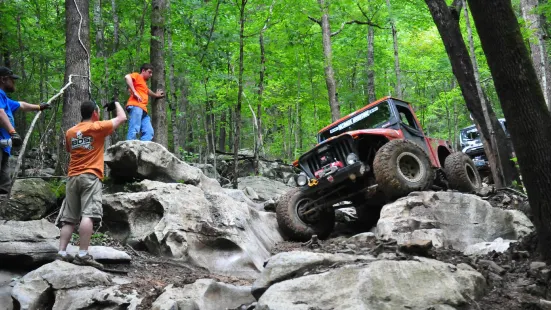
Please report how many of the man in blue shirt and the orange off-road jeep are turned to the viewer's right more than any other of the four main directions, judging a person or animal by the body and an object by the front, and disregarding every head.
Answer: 1

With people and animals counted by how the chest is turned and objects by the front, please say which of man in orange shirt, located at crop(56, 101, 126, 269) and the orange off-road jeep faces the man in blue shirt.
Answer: the orange off-road jeep

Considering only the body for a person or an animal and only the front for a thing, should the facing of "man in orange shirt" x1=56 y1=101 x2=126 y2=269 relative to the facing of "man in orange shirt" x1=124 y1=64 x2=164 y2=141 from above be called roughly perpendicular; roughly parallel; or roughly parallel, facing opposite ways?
roughly perpendicular

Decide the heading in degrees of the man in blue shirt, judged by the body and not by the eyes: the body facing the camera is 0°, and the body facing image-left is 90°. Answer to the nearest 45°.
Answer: approximately 270°

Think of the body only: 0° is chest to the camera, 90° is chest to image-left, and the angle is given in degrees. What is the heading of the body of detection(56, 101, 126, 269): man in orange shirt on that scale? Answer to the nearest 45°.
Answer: approximately 225°

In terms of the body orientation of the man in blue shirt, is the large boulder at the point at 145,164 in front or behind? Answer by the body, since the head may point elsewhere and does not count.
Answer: in front

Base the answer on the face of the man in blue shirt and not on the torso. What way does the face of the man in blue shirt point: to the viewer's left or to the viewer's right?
to the viewer's right

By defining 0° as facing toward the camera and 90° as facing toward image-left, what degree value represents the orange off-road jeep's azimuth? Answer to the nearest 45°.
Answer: approximately 45°

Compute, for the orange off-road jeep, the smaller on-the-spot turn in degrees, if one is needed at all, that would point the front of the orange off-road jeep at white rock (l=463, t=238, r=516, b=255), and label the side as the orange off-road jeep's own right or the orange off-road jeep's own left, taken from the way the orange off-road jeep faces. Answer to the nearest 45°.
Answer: approximately 90° to the orange off-road jeep's own left

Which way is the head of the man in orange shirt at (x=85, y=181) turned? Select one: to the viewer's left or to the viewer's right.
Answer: to the viewer's right

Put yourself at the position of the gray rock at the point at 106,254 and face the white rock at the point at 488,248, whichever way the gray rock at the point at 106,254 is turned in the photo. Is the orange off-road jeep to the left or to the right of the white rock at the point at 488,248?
left

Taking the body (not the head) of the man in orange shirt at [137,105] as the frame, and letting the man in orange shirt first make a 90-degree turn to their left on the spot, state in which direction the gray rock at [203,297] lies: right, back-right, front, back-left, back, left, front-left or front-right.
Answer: back-right
